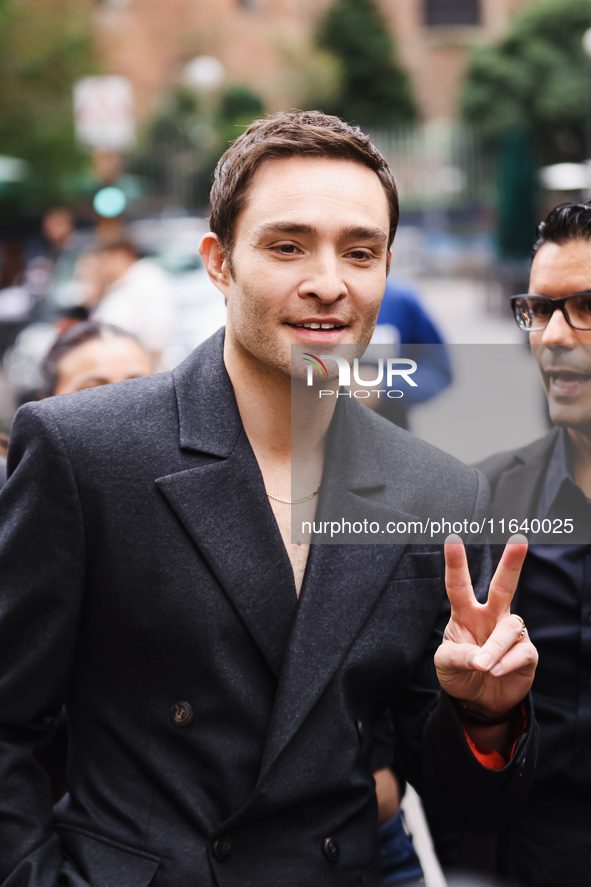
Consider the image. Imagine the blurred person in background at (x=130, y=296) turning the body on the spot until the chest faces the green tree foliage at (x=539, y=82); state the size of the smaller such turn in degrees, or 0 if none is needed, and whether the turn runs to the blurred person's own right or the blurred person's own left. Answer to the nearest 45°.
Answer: approximately 135° to the blurred person's own right

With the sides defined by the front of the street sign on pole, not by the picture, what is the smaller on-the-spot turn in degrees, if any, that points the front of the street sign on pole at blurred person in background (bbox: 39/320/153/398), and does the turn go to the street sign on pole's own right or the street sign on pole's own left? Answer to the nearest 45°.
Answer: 0° — it already faces them

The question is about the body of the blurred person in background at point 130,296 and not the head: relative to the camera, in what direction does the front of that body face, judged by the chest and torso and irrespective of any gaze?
to the viewer's left

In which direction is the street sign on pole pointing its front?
toward the camera

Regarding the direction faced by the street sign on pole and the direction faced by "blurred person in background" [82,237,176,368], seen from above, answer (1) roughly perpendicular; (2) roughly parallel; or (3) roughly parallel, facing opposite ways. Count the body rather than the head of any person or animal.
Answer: roughly perpendicular

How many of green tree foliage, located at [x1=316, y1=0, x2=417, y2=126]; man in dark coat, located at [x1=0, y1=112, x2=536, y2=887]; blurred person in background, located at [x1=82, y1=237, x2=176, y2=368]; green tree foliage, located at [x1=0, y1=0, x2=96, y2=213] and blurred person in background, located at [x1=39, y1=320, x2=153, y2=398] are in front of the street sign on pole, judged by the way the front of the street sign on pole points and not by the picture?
3

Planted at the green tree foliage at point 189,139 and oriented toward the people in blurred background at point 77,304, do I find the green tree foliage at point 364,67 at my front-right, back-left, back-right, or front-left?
back-left

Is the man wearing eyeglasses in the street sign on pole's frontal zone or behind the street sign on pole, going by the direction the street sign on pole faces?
frontal zone

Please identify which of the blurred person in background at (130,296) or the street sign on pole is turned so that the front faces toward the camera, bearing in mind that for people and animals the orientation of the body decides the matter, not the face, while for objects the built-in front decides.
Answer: the street sign on pole

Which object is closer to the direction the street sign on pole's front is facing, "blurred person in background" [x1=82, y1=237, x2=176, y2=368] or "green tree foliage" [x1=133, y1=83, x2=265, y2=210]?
the blurred person in background

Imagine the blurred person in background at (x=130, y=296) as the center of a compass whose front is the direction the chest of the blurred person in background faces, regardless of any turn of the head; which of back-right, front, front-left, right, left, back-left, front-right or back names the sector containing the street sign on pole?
right

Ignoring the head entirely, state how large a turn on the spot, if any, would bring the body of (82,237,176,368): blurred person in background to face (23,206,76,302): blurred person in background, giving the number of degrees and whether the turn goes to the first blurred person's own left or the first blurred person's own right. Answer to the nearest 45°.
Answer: approximately 90° to the first blurred person's own right

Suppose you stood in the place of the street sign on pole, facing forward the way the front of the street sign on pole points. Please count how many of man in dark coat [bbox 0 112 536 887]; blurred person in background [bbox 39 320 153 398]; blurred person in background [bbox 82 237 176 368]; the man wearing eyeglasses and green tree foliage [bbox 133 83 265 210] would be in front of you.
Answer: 4

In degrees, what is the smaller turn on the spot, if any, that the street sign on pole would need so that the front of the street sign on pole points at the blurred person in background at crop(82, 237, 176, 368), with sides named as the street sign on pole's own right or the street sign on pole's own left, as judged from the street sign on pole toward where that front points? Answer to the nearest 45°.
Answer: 0° — it already faces them
